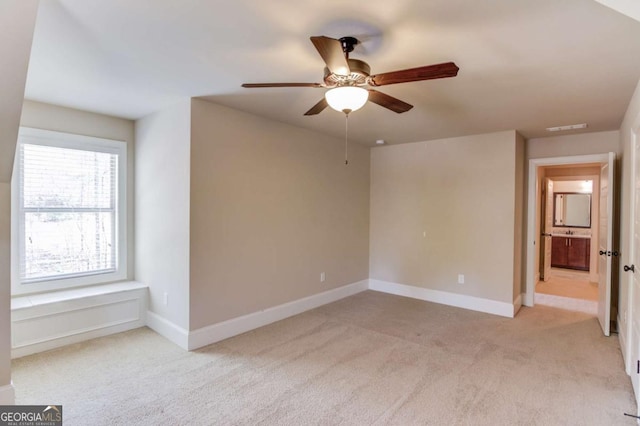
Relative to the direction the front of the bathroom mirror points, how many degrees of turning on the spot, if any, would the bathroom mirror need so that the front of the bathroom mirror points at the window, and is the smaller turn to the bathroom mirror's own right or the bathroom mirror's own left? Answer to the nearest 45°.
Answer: approximately 45° to the bathroom mirror's own right

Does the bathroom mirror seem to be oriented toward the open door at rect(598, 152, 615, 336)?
yes

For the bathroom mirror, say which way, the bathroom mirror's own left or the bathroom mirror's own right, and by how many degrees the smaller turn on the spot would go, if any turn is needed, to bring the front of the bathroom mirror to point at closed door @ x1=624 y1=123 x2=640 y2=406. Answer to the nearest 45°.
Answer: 0° — it already faces it

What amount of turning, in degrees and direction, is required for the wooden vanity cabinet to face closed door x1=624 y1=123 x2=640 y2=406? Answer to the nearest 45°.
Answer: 0° — it already faces it

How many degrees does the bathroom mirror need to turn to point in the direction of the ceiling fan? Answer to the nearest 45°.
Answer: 0° — it already faces it

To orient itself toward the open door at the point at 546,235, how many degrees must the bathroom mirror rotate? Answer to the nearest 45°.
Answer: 0° — it already faces it

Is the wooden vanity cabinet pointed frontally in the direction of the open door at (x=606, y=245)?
yes

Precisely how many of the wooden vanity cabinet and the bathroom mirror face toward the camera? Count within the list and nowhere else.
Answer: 2

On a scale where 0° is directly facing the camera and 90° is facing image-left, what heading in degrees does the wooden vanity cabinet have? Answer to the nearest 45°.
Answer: approximately 0°
